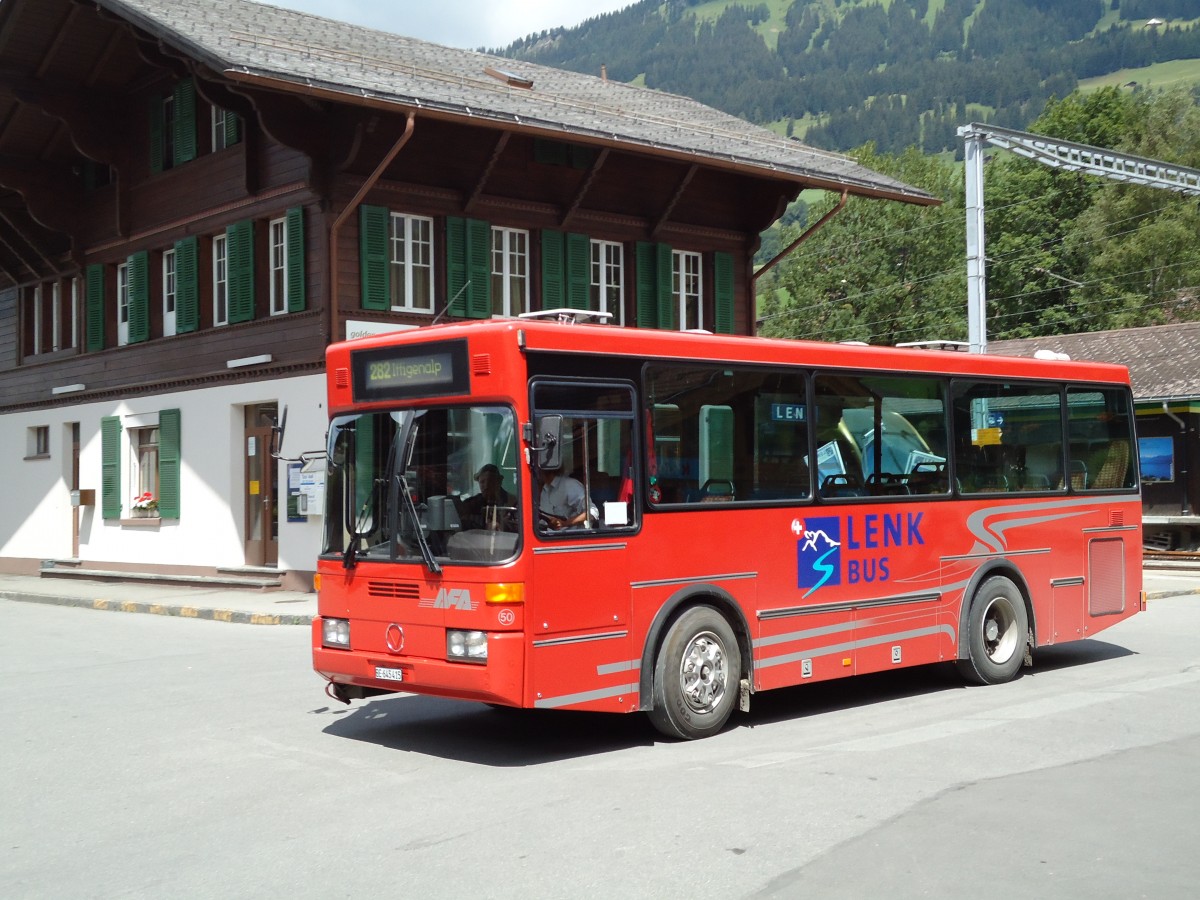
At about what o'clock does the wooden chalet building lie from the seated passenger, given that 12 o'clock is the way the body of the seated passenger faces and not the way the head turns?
The wooden chalet building is roughly at 4 o'clock from the seated passenger.

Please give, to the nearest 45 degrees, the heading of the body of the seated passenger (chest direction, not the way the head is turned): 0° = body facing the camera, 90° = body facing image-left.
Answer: approximately 45°

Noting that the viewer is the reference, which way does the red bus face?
facing the viewer and to the left of the viewer

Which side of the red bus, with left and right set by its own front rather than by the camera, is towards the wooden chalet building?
right
